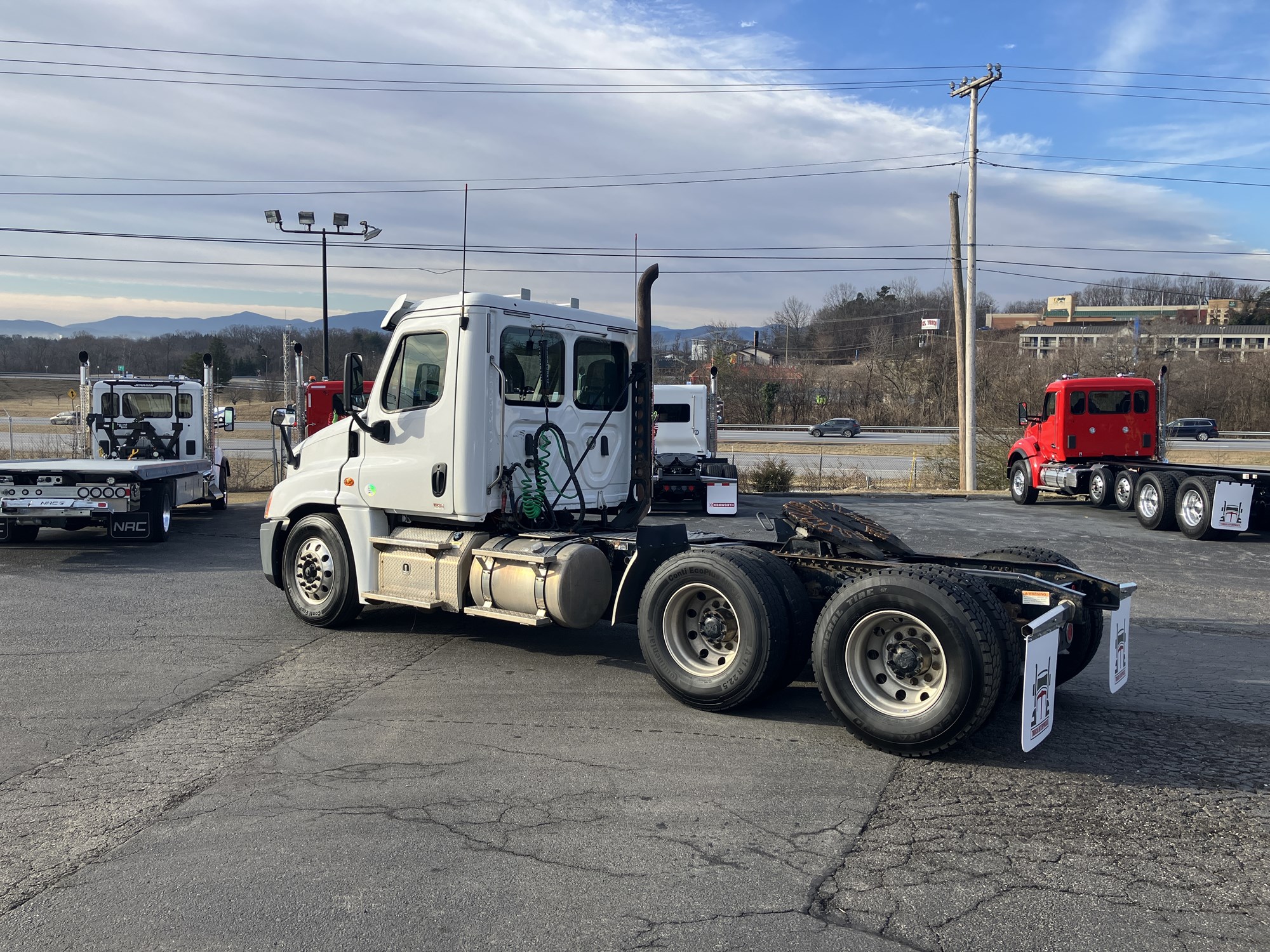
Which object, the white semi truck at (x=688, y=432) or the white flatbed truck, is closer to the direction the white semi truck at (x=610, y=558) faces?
the white flatbed truck

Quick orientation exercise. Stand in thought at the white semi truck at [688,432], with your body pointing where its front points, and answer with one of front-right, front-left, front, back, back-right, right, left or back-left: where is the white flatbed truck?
back-left

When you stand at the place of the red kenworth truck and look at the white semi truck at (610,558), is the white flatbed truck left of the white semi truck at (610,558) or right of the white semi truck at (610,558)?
right

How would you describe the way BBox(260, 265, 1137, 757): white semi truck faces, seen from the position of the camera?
facing away from the viewer and to the left of the viewer

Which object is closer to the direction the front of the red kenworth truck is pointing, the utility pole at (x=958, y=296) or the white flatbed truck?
the utility pole

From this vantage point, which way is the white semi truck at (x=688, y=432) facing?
away from the camera

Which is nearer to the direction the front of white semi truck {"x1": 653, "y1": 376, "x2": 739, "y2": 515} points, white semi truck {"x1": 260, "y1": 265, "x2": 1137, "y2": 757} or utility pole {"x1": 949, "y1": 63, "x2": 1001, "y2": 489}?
the utility pole

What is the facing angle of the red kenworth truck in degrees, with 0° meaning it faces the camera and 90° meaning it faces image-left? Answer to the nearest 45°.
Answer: approximately 135°

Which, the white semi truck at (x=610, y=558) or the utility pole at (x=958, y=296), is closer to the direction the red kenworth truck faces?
the utility pole

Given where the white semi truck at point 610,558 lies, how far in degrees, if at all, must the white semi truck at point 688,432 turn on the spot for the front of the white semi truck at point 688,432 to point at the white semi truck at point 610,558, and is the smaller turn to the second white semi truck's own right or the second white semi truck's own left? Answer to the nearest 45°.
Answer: approximately 180°

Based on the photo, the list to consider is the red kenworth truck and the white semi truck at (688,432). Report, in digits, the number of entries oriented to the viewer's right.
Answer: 0

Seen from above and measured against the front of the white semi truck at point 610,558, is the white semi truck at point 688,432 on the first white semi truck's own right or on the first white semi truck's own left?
on the first white semi truck's own right

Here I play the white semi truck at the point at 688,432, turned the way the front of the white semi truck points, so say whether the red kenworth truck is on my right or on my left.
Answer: on my right

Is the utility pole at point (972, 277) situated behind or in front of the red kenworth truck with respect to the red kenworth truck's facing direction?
in front
